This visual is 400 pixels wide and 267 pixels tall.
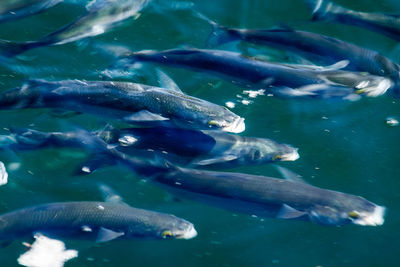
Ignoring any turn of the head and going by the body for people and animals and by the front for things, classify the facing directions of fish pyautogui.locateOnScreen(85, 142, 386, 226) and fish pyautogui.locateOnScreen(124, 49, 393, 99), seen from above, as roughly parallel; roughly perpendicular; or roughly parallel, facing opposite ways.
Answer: roughly parallel

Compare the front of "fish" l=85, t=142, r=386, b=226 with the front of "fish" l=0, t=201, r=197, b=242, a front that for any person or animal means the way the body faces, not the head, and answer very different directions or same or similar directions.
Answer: same or similar directions

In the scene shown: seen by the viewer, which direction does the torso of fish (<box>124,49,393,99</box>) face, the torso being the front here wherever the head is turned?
to the viewer's right

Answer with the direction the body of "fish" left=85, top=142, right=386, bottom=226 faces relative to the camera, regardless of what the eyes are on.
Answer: to the viewer's right

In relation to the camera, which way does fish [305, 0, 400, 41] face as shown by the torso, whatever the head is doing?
to the viewer's right

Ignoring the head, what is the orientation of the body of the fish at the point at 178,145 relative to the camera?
to the viewer's right

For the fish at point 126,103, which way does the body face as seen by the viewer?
to the viewer's right

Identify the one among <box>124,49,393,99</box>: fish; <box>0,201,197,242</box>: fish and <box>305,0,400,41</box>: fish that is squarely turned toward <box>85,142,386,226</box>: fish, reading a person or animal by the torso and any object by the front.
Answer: <box>0,201,197,242</box>: fish

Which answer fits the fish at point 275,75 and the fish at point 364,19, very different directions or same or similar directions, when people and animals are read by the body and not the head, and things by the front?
same or similar directions

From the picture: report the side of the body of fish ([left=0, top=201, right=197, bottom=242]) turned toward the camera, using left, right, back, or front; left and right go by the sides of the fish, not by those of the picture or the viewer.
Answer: right

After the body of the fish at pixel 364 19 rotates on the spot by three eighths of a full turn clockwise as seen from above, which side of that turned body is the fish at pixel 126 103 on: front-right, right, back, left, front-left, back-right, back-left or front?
front
